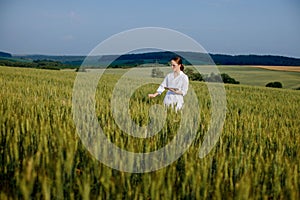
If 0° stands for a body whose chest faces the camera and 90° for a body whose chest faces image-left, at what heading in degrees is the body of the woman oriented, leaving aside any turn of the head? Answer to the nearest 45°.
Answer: approximately 45°
